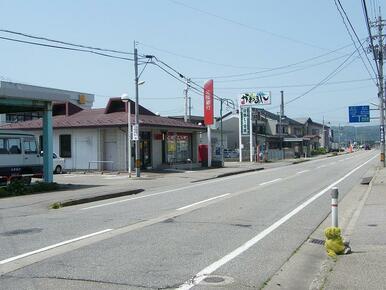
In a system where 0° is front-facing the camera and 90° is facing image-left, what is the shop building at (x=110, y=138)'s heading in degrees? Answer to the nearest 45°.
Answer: approximately 315°

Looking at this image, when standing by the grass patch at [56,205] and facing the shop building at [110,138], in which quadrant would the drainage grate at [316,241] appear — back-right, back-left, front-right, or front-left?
back-right

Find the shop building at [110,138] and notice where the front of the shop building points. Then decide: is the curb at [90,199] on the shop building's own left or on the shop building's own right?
on the shop building's own right

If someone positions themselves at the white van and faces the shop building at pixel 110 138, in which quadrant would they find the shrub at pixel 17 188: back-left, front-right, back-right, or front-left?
back-right

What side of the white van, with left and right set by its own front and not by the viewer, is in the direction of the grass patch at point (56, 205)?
right

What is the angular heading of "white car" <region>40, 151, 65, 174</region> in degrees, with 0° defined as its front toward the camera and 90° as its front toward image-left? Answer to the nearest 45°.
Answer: approximately 315°

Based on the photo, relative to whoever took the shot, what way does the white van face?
facing to the right of the viewer

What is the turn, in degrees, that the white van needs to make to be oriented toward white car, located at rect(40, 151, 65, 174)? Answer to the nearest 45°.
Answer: approximately 90° to its left

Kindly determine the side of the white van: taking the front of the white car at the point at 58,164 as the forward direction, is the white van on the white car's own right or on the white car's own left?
on the white car's own right

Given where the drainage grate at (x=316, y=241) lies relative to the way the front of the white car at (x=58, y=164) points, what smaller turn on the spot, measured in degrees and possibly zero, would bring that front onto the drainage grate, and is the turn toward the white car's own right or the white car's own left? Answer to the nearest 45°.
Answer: approximately 45° to the white car's own right
